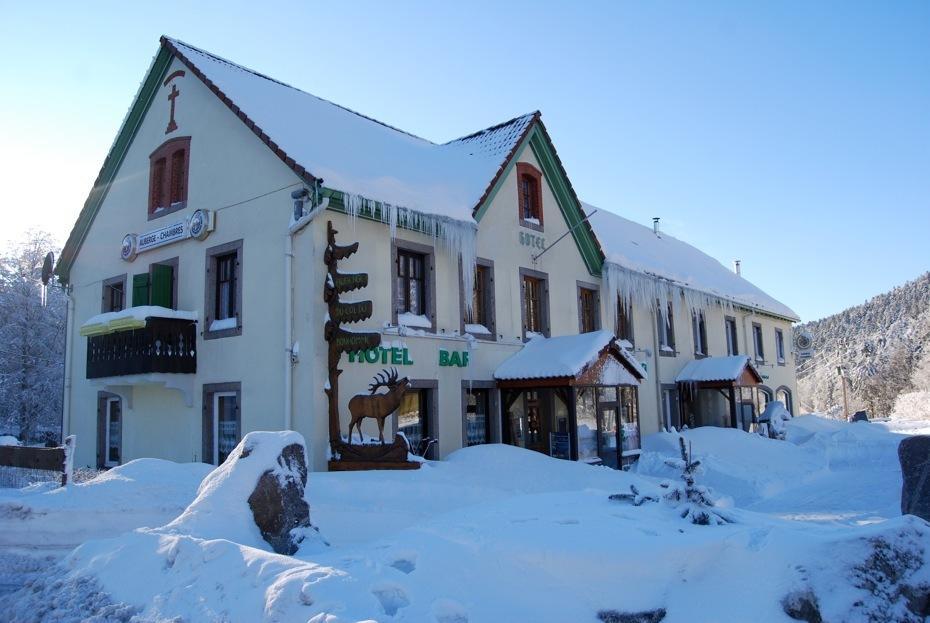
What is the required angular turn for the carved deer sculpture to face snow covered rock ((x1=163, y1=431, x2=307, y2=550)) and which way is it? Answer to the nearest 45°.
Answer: approximately 90° to its right

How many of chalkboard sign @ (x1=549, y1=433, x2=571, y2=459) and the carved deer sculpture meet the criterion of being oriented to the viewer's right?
1

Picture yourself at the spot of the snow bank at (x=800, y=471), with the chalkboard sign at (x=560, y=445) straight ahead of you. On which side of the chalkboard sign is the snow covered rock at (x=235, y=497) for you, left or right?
left

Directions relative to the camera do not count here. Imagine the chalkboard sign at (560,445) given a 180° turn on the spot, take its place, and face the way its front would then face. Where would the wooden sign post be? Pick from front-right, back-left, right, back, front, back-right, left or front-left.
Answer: back-left

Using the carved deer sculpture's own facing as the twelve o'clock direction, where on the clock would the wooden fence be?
The wooden fence is roughly at 5 o'clock from the carved deer sculpture.

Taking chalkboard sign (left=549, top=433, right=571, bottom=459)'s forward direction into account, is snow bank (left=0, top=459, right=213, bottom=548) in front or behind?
in front

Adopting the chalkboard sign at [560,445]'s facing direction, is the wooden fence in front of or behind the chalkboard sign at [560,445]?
in front

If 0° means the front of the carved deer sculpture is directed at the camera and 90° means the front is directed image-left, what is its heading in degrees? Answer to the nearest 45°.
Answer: approximately 270°

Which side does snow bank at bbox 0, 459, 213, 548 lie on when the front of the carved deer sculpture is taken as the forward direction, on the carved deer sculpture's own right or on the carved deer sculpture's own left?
on the carved deer sculpture's own right

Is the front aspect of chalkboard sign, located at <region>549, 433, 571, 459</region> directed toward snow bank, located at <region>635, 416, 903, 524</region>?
no

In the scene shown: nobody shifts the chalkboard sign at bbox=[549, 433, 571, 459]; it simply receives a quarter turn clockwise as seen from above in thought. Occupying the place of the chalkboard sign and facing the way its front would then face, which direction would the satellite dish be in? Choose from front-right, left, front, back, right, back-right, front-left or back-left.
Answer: front

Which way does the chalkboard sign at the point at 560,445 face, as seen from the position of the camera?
facing the viewer

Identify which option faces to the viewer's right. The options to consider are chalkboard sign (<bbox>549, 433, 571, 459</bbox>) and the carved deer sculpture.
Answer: the carved deer sculpture

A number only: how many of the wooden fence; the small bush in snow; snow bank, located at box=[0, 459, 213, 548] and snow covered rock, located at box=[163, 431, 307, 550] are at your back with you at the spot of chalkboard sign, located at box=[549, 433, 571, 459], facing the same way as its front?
0

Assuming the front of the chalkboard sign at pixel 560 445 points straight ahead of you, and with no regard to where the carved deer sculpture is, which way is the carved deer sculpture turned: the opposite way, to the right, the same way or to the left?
to the left

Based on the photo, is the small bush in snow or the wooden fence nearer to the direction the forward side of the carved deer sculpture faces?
the small bush in snow

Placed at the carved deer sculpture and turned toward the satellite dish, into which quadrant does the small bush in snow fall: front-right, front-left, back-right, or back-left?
back-left
